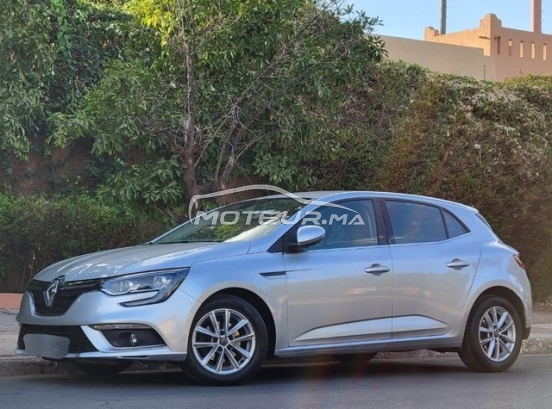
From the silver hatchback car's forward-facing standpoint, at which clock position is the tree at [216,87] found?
The tree is roughly at 4 o'clock from the silver hatchback car.

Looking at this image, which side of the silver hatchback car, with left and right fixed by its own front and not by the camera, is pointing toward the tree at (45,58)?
right

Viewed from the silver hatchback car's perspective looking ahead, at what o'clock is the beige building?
The beige building is roughly at 5 o'clock from the silver hatchback car.

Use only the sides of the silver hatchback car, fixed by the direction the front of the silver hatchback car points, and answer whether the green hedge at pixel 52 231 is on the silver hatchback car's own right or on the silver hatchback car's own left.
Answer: on the silver hatchback car's own right

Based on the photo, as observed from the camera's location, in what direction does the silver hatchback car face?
facing the viewer and to the left of the viewer

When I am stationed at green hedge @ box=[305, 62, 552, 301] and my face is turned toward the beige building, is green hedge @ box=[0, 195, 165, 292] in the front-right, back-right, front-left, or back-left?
back-left

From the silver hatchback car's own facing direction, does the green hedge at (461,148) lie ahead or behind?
behind

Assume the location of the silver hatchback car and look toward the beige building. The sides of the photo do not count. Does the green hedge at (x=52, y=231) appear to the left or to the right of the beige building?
left
